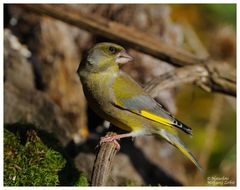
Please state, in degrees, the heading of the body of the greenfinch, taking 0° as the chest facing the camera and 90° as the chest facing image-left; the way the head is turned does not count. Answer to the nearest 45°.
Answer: approximately 90°

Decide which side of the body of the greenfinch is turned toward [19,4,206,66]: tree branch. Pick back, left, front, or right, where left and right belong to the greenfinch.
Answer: right

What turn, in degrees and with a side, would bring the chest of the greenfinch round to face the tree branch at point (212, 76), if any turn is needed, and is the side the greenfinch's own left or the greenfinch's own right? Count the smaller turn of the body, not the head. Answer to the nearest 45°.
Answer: approximately 135° to the greenfinch's own right
